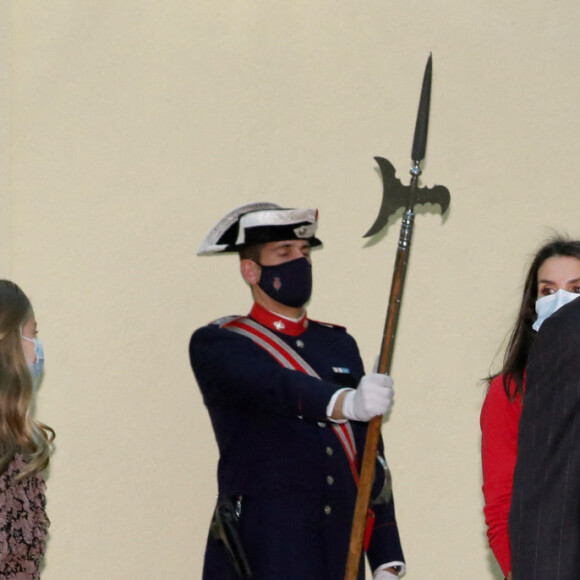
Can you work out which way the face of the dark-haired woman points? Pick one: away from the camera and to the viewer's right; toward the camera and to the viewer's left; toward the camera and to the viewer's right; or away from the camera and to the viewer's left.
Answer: toward the camera and to the viewer's left

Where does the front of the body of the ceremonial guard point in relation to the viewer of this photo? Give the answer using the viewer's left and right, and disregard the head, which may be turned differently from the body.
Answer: facing the viewer and to the right of the viewer

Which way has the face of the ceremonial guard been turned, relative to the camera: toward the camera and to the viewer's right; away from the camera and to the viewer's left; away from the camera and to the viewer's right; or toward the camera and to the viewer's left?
toward the camera and to the viewer's right

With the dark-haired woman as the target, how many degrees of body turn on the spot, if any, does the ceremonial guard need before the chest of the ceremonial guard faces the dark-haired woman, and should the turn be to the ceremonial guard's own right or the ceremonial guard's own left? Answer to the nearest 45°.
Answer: approximately 45° to the ceremonial guard's own left
